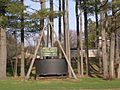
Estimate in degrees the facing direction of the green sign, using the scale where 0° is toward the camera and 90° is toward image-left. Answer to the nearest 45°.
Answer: approximately 0°
